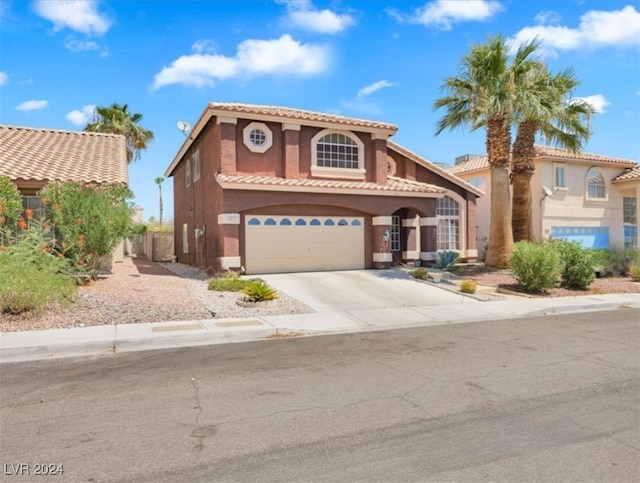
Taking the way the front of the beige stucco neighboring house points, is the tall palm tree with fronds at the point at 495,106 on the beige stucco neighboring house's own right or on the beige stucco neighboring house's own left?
on the beige stucco neighboring house's own right

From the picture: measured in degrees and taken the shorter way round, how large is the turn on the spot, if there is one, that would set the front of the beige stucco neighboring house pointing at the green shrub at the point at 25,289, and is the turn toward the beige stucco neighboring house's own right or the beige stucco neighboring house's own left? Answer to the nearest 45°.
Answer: approximately 90° to the beige stucco neighboring house's own right

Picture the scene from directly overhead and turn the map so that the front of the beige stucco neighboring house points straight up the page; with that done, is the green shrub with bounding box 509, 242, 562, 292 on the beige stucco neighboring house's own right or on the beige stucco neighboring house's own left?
on the beige stucco neighboring house's own right

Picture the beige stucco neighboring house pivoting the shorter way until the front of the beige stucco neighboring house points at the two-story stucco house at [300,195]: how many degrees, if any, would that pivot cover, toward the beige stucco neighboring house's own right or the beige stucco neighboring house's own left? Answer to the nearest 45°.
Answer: approximately 90° to the beige stucco neighboring house's own right

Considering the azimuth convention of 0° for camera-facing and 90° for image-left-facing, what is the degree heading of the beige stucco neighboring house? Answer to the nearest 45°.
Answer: approximately 315°

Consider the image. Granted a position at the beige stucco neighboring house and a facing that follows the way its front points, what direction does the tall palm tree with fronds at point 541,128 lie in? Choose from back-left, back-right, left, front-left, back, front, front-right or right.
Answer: front-right

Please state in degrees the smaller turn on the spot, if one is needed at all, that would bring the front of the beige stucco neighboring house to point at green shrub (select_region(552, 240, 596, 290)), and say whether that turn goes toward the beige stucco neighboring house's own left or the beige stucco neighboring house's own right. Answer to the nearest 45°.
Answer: approximately 45° to the beige stucco neighboring house's own right

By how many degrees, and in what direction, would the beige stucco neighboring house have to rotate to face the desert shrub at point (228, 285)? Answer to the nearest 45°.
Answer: approximately 90° to its right

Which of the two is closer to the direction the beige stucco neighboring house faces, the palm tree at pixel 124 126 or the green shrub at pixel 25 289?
the green shrub

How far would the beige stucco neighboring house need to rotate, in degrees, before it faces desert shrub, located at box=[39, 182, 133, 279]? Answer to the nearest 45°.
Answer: approximately 90° to its right

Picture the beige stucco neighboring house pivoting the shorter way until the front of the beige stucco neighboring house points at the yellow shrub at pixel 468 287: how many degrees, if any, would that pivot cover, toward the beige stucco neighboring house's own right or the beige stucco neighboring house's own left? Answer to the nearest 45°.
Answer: approximately 45° to the beige stucco neighboring house's own right
